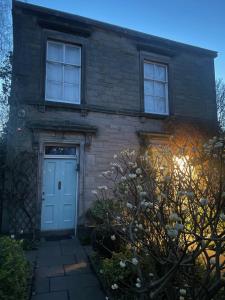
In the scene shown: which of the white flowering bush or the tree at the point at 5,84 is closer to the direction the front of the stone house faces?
the white flowering bush

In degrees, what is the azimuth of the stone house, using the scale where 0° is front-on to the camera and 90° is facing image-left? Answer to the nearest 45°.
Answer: approximately 315°

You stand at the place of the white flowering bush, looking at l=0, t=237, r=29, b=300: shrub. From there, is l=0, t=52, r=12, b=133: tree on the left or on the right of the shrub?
right

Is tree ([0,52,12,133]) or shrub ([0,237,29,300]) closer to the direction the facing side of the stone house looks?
the shrub
